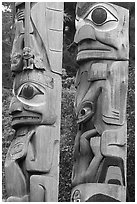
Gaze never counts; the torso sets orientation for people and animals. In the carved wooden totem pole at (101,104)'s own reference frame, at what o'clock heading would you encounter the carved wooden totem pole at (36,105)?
the carved wooden totem pole at (36,105) is roughly at 1 o'clock from the carved wooden totem pole at (101,104).

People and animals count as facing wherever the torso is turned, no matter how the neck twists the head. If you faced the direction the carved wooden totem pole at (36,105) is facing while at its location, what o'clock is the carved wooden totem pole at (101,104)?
the carved wooden totem pole at (101,104) is roughly at 7 o'clock from the carved wooden totem pole at (36,105).

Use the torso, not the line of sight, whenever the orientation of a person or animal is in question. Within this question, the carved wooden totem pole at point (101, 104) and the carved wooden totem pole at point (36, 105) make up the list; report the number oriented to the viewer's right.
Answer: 0

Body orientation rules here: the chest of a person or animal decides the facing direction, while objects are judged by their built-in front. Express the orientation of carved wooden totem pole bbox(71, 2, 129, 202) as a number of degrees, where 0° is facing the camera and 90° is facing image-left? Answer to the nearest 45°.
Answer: approximately 45°
